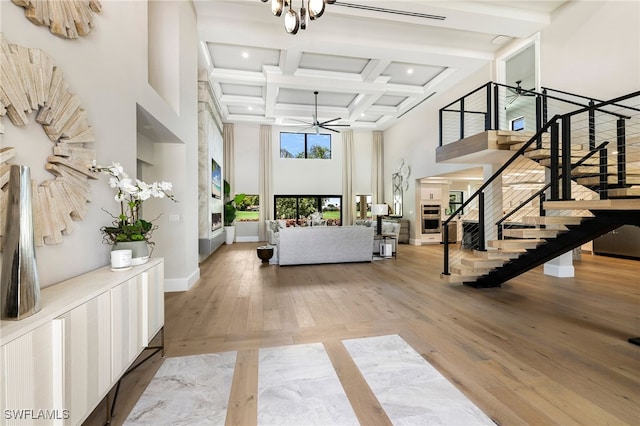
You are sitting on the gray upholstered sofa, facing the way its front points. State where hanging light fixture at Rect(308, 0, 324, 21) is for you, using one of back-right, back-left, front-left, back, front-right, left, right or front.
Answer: back

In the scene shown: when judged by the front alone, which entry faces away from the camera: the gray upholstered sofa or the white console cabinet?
the gray upholstered sofa

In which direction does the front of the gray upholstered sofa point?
away from the camera

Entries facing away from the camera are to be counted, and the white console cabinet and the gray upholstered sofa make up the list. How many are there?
1

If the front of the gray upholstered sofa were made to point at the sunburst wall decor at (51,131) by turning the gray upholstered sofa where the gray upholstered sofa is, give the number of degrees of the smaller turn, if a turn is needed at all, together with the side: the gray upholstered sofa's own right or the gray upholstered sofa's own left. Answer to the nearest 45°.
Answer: approximately 180°

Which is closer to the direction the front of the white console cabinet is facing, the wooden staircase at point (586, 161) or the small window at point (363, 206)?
the wooden staircase

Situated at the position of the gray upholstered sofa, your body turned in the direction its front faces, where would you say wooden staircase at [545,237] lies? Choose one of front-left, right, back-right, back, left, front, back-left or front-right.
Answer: back-right

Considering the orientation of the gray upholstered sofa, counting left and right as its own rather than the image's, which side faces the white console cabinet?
back

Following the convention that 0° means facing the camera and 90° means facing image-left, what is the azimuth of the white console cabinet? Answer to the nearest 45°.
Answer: approximately 315°

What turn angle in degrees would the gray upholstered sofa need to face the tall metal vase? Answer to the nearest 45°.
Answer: approximately 180°

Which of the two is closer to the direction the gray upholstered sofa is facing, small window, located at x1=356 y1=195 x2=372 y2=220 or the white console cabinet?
the small window

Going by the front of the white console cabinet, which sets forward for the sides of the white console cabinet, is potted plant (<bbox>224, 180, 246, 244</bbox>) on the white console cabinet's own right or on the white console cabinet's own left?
on the white console cabinet's own left

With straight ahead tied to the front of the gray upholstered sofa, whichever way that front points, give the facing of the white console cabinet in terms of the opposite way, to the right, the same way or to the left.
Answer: to the right

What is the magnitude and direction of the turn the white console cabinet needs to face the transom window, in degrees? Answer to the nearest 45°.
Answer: approximately 90° to its left
